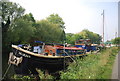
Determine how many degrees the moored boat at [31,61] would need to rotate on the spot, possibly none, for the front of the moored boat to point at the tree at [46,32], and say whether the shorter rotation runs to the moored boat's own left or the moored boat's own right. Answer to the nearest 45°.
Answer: approximately 135° to the moored boat's own right

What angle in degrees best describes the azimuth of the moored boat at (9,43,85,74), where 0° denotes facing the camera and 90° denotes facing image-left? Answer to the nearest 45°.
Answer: approximately 45°

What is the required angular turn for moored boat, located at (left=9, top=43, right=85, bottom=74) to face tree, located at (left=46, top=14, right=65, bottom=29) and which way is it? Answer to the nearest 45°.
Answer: approximately 135° to its right

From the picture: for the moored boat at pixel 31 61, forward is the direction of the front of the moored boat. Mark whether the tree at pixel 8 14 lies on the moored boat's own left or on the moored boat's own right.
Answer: on the moored boat's own right
